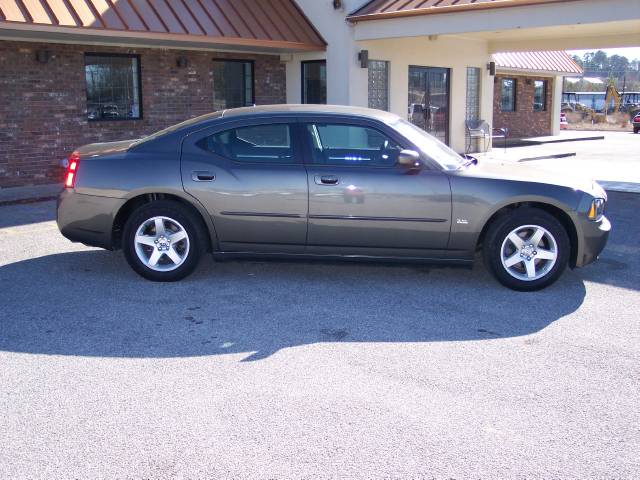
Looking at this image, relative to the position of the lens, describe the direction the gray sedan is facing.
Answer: facing to the right of the viewer

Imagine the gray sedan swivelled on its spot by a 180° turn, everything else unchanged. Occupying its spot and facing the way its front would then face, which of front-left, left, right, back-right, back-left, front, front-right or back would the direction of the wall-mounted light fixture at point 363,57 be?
right

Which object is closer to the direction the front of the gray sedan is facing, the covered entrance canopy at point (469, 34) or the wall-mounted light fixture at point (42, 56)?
the covered entrance canopy

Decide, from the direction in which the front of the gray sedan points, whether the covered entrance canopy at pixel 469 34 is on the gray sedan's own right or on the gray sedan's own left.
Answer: on the gray sedan's own left
